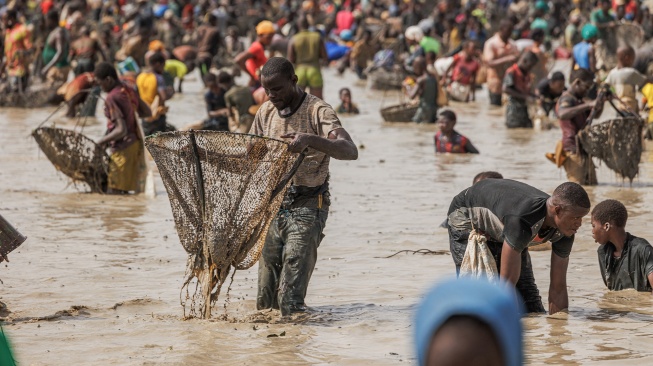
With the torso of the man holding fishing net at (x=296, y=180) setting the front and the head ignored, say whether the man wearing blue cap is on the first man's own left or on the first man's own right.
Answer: on the first man's own left

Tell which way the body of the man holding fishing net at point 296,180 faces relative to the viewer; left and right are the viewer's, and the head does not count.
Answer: facing the viewer and to the left of the viewer

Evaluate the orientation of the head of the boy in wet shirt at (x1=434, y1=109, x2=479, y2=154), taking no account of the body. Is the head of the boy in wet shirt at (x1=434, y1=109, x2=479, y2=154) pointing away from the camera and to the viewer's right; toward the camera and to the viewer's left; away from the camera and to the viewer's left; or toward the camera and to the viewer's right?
toward the camera and to the viewer's left

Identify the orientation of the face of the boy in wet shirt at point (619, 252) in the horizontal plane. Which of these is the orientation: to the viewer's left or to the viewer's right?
to the viewer's left

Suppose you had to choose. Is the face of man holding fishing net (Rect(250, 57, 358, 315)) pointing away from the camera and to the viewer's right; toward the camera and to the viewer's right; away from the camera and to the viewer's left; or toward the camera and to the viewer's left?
toward the camera and to the viewer's left

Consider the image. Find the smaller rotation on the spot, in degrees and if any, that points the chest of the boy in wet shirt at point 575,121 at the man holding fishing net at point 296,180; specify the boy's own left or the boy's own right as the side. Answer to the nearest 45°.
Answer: approximately 90° to the boy's own right

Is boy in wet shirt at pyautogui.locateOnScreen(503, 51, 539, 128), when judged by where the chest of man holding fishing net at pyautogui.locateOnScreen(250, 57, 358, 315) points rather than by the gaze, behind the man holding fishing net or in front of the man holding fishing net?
behind
